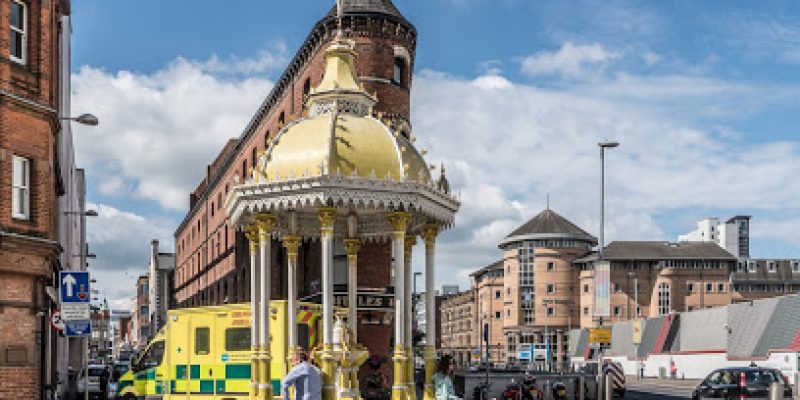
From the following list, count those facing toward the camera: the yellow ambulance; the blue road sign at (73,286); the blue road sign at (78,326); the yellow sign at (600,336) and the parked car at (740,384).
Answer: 3

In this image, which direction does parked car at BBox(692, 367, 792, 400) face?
to the viewer's left

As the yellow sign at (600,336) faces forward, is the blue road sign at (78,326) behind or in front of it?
in front

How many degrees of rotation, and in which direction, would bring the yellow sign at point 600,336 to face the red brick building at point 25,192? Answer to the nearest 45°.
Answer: approximately 45° to its right

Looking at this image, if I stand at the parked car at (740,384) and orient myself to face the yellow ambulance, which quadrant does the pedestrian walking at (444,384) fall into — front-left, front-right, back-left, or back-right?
front-left

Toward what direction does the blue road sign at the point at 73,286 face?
toward the camera

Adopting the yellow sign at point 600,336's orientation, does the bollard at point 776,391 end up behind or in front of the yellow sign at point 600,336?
in front

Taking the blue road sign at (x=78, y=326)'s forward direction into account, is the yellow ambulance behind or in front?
behind

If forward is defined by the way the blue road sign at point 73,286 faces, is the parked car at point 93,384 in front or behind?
behind

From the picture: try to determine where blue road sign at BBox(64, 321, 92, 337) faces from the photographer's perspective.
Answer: facing the viewer

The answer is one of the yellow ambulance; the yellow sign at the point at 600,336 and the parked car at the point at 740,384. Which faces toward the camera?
the yellow sign

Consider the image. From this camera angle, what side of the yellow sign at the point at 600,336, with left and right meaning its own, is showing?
front

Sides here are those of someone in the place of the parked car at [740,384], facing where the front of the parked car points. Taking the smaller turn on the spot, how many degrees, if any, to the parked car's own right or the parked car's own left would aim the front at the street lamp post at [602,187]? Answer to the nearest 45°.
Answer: approximately 45° to the parked car's own right

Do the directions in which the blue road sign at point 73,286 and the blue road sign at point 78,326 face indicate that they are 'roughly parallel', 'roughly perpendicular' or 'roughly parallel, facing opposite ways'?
roughly parallel

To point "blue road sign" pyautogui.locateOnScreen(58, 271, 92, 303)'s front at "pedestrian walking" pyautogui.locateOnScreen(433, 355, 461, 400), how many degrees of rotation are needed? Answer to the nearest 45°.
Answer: approximately 45° to its left
